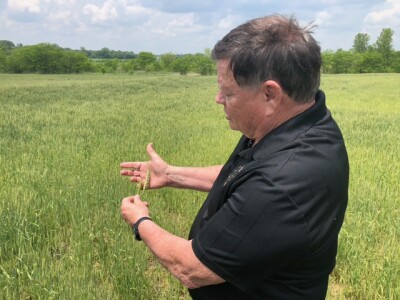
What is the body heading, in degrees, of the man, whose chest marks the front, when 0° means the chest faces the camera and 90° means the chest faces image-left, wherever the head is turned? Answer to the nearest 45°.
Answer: approximately 90°

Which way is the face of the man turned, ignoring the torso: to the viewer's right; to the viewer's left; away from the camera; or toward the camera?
to the viewer's left
